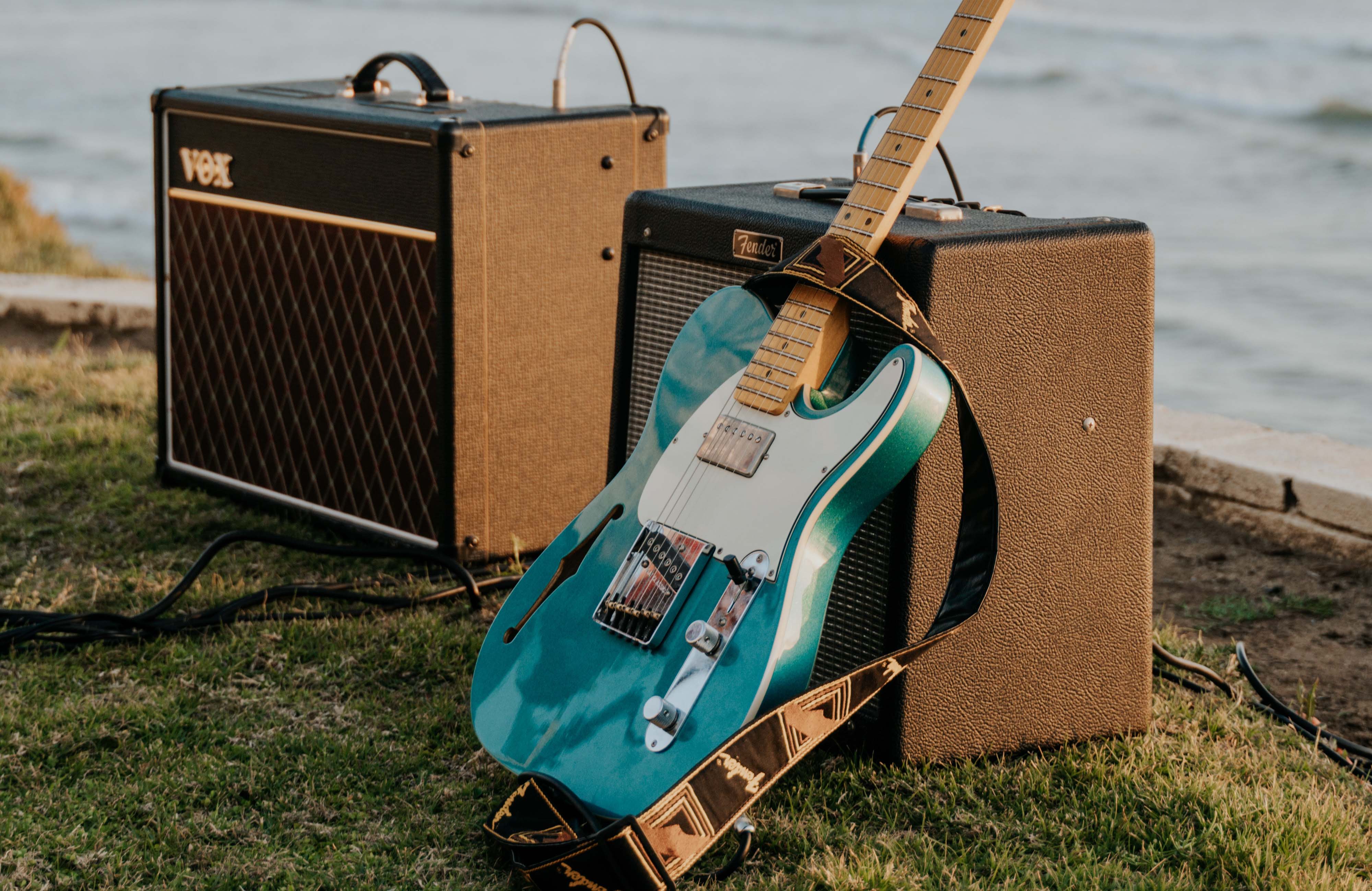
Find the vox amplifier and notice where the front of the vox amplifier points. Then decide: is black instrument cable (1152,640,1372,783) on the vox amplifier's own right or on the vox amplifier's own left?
on the vox amplifier's own left

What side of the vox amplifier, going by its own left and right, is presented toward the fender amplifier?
left

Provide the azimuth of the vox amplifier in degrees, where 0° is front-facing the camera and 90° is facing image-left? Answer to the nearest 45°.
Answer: approximately 45°

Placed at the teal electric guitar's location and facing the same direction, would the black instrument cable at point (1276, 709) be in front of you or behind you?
behind
